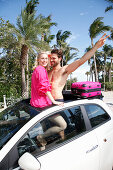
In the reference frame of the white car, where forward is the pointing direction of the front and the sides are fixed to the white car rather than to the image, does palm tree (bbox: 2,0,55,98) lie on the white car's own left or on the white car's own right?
on the white car's own right

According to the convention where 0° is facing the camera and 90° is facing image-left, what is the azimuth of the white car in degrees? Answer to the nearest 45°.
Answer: approximately 45°

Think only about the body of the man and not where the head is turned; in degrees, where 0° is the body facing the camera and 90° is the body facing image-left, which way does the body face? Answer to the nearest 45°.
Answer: approximately 45°
